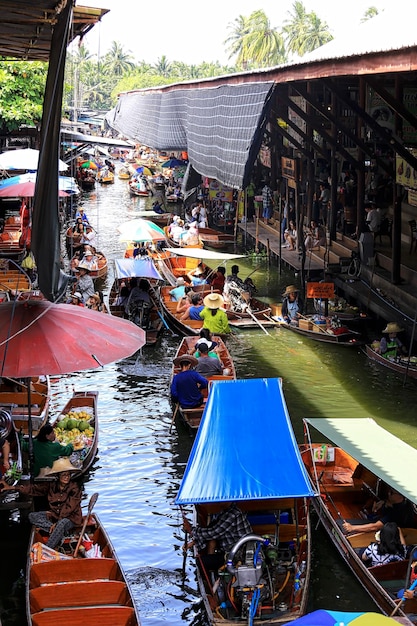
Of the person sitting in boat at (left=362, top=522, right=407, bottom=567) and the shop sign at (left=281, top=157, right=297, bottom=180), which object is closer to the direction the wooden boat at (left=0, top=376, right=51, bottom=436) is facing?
the shop sign

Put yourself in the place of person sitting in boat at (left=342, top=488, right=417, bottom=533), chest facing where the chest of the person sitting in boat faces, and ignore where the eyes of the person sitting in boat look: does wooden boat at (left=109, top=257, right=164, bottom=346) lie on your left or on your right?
on your right

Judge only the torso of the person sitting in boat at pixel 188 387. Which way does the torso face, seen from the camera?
away from the camera

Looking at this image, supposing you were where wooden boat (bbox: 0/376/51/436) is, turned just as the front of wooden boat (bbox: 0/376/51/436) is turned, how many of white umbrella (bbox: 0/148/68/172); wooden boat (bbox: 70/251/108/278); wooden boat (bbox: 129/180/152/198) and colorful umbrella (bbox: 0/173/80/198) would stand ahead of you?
4

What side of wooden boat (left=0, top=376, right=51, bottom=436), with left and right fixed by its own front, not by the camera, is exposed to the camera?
back

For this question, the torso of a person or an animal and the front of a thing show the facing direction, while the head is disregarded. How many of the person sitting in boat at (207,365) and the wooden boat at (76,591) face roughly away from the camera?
1

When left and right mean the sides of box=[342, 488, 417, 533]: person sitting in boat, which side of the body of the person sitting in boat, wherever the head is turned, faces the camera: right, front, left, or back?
left

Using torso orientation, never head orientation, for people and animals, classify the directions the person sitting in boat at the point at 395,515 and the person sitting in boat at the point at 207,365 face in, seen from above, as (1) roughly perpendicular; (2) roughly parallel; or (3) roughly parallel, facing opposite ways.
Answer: roughly perpendicular

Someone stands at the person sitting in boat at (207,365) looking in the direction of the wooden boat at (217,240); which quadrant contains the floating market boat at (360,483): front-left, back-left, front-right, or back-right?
back-right

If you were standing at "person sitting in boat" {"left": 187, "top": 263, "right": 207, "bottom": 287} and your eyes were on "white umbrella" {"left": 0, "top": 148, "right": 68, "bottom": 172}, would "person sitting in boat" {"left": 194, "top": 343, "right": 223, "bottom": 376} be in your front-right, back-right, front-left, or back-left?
back-left

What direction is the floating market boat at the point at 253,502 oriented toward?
away from the camera

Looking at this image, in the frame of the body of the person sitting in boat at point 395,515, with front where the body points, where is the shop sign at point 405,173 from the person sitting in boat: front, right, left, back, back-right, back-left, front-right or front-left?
right
